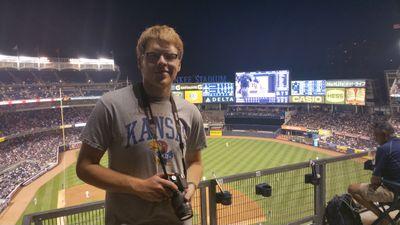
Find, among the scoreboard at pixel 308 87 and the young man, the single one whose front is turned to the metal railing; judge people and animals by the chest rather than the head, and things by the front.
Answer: the scoreboard

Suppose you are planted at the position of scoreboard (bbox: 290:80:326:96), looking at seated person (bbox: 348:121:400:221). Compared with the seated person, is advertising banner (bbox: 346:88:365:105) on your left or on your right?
left

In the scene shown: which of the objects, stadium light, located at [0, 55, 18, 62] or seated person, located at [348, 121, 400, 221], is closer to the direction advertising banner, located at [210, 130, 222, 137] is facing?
the seated person

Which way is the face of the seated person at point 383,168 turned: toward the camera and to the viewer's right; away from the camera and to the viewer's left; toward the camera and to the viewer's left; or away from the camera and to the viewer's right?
away from the camera and to the viewer's left

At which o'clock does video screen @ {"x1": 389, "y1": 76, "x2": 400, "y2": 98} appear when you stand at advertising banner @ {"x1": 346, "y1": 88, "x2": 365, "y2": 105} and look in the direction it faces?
The video screen is roughly at 10 o'clock from the advertising banner.

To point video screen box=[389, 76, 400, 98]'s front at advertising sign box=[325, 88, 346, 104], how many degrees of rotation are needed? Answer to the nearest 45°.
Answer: approximately 90° to its right

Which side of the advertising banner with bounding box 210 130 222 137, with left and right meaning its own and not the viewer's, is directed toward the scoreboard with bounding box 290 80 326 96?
left

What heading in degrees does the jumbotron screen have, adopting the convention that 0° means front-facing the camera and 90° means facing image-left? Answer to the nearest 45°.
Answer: approximately 0°
